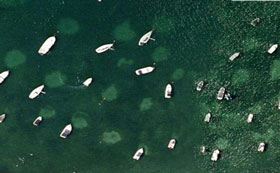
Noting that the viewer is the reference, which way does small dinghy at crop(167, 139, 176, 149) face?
facing away from the viewer and to the right of the viewer

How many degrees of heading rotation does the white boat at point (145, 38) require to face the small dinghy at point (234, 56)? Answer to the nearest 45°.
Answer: approximately 45° to its right

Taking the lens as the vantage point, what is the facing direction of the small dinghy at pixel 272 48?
facing away from the viewer and to the right of the viewer

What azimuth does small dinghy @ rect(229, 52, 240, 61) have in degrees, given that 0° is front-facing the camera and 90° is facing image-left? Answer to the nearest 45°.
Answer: approximately 225°

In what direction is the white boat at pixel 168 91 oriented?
away from the camera
